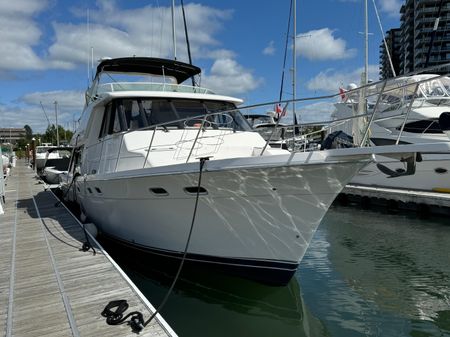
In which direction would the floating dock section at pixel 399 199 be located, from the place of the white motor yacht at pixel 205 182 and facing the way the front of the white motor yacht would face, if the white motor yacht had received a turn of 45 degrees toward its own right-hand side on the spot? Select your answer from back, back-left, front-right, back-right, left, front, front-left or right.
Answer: back-left

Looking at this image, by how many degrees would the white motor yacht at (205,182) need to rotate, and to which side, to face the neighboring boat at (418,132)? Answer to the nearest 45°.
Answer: approximately 90° to its left

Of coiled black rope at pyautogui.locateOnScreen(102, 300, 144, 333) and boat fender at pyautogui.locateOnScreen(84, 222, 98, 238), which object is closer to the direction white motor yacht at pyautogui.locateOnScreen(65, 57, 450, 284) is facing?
the coiled black rope

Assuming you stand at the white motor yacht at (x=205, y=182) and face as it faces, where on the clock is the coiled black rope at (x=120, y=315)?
The coiled black rope is roughly at 2 o'clock from the white motor yacht.

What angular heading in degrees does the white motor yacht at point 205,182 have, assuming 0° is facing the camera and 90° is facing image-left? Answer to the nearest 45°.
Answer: approximately 315°
